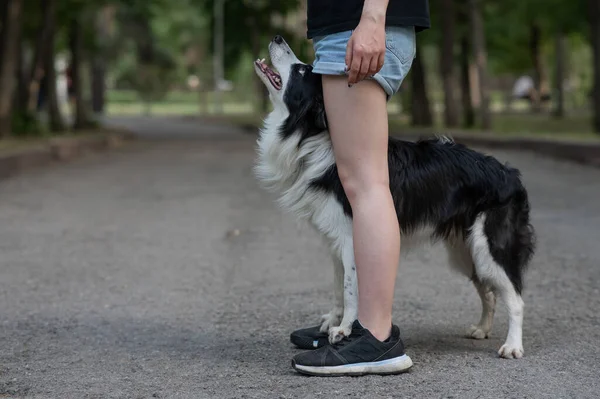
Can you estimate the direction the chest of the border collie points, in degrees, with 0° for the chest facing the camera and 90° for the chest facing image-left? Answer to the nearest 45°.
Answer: approximately 90°
